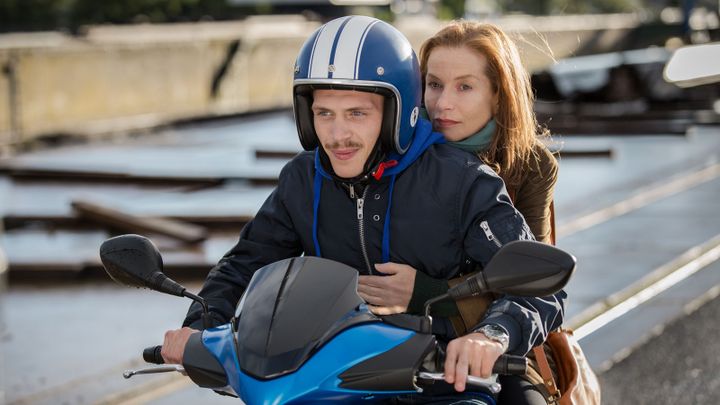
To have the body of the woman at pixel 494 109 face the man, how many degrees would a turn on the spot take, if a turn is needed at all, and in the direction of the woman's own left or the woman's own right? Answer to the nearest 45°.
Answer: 0° — they already face them

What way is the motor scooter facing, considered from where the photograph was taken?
facing the viewer and to the left of the viewer

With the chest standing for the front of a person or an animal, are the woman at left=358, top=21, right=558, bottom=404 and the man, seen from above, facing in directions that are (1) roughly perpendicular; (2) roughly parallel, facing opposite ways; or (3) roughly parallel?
roughly parallel

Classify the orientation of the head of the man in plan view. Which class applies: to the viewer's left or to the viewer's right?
to the viewer's left

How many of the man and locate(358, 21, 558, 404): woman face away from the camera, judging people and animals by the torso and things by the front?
0

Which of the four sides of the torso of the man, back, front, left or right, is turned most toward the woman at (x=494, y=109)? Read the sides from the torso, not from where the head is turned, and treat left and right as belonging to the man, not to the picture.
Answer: back
